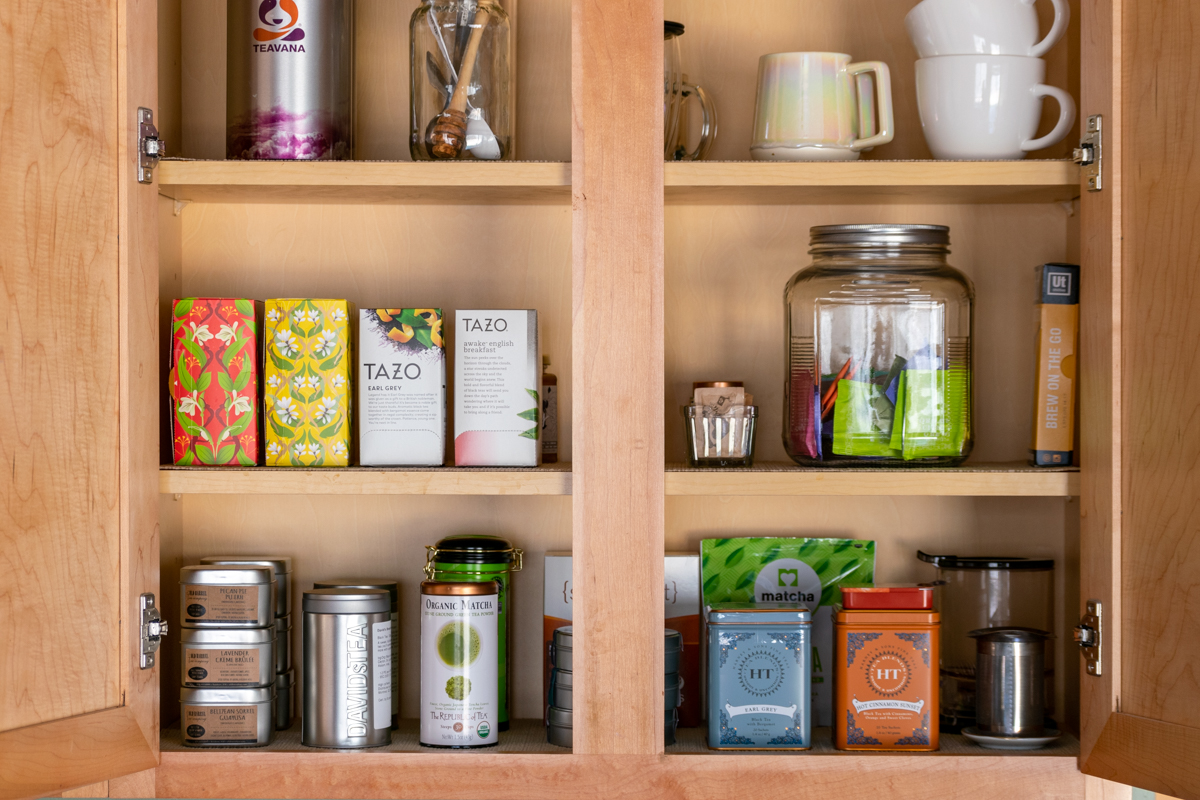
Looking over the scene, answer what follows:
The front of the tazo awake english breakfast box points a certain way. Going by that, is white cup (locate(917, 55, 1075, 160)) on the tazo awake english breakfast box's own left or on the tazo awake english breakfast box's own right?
on the tazo awake english breakfast box's own left

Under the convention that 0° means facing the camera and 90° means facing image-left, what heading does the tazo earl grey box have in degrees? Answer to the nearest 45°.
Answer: approximately 0°

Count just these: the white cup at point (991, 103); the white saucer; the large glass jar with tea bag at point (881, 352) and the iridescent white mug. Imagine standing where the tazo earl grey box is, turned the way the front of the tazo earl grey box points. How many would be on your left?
4

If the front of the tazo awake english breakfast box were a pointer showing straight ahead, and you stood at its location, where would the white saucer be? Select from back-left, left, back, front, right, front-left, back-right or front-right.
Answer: left

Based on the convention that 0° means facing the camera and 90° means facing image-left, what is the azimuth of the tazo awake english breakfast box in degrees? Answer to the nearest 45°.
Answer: approximately 0°

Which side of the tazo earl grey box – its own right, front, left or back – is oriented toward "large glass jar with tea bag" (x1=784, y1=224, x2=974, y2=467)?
left
